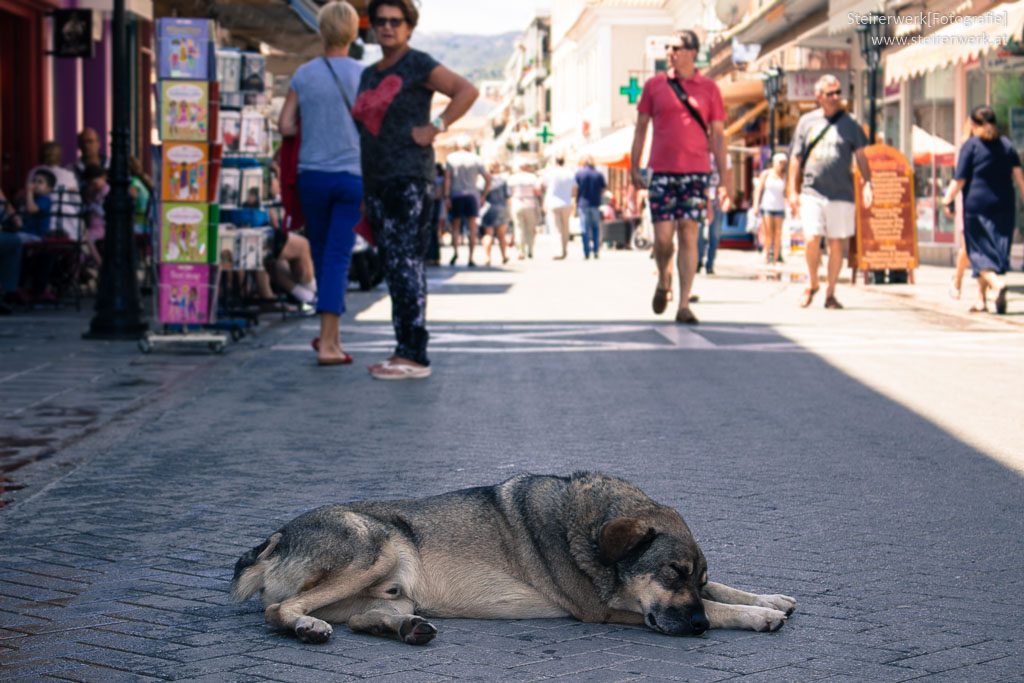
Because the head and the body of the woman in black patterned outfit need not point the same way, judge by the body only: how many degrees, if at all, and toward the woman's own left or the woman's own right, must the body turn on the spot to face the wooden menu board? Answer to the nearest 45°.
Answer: approximately 180°

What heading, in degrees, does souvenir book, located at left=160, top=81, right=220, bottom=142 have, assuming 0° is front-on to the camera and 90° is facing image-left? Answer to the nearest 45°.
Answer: approximately 0°

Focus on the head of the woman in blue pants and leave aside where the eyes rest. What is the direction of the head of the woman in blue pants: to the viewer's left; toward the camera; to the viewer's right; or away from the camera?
away from the camera

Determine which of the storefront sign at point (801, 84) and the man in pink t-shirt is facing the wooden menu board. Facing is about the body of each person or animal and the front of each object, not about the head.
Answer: the storefront sign

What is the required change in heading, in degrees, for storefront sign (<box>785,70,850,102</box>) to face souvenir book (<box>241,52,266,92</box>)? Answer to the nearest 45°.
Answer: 0° — it already faces it

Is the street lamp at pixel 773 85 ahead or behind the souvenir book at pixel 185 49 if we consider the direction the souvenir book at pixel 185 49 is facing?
behind

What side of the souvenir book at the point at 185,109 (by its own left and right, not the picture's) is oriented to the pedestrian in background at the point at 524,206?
back
